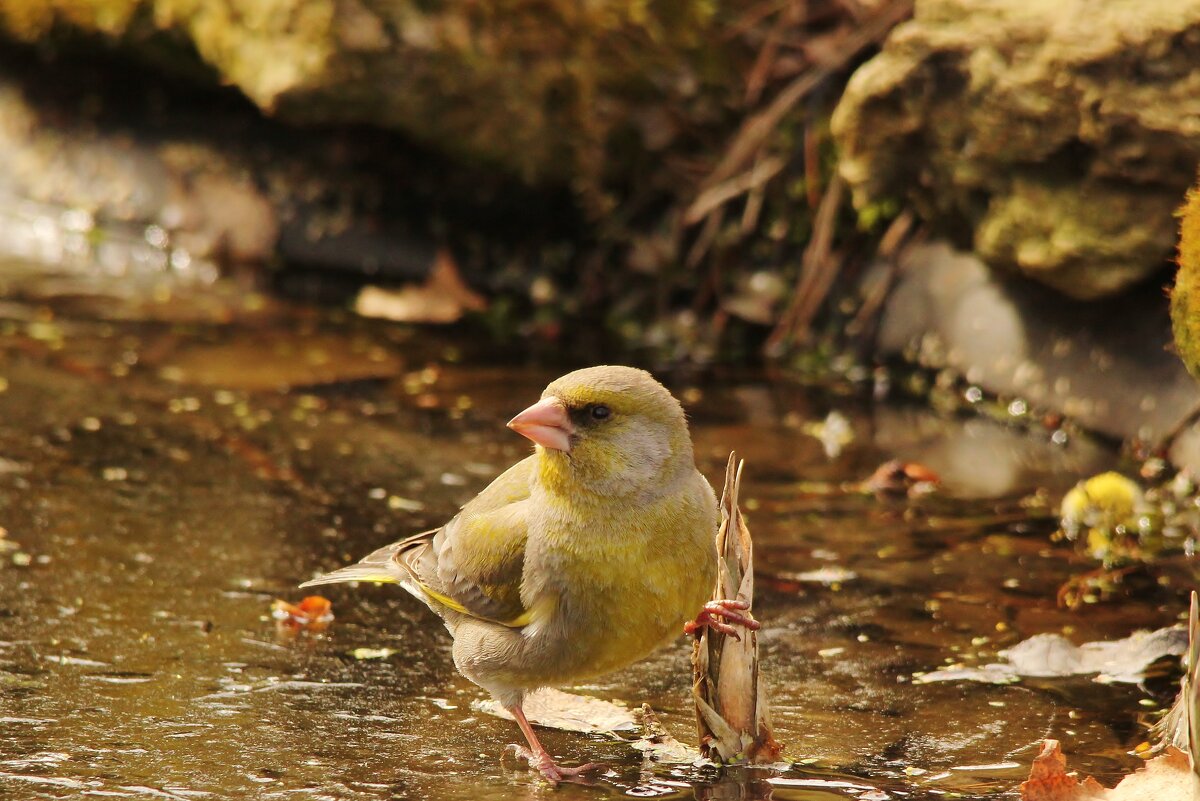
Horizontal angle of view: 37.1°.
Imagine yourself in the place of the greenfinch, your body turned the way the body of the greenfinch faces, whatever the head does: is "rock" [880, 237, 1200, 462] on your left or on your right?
on your left

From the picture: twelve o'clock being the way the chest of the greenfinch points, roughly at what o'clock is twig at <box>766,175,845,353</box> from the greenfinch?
The twig is roughly at 8 o'clock from the greenfinch.

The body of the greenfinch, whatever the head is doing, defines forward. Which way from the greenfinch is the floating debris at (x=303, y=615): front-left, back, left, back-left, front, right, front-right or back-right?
back

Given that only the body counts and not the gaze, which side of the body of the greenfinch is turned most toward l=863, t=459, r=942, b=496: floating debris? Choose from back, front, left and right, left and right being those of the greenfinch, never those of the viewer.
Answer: left

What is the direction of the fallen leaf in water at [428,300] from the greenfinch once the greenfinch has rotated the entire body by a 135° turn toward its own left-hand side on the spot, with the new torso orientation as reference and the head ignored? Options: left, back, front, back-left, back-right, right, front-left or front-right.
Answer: front

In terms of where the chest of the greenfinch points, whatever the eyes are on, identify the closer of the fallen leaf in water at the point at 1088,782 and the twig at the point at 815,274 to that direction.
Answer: the fallen leaf in water

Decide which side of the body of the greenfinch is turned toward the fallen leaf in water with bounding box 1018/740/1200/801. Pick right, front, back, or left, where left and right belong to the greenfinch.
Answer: front

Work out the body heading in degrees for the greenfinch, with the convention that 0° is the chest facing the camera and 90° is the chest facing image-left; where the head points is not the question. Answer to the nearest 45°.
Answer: approximately 315°

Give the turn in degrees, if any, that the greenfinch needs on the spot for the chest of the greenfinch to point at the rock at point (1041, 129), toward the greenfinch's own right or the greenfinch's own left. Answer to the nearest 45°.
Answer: approximately 90° to the greenfinch's own left
